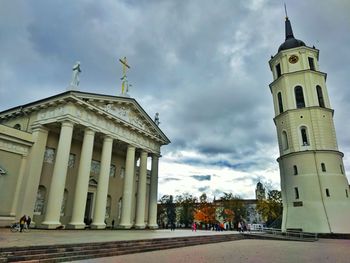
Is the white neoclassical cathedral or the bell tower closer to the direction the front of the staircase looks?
the bell tower

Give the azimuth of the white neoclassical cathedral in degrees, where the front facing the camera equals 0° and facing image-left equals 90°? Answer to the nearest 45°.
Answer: approximately 315°

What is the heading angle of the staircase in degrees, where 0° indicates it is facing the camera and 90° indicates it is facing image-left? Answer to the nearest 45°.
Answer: approximately 315°

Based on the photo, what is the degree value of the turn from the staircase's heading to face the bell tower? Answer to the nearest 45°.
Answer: approximately 90° to its left

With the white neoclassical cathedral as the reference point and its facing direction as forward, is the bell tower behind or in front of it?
in front

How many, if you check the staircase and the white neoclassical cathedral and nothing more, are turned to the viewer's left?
0
